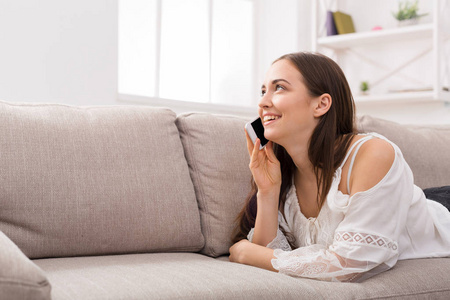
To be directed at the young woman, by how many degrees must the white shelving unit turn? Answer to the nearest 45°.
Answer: approximately 45° to its left

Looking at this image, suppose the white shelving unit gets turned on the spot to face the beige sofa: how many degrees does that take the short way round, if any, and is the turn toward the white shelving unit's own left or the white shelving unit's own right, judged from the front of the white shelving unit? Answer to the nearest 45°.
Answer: approximately 45° to the white shelving unit's own left

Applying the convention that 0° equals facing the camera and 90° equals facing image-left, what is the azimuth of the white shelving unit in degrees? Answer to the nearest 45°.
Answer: approximately 45°
